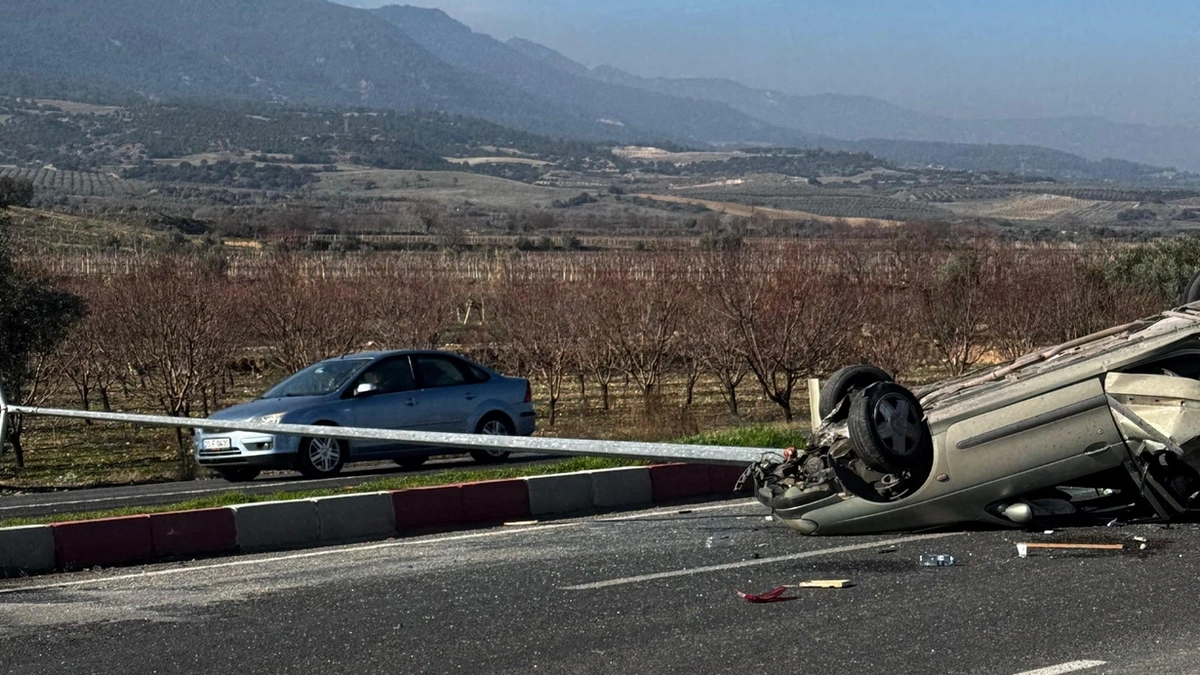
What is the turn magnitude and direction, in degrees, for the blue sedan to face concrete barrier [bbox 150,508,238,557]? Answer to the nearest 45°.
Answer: approximately 45° to its left

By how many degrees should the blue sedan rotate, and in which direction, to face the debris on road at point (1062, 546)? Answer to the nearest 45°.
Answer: approximately 90° to its left

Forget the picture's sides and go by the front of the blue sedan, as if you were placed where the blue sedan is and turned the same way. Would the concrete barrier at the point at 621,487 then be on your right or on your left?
on your left

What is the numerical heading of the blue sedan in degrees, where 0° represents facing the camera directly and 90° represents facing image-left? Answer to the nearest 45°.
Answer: approximately 45°

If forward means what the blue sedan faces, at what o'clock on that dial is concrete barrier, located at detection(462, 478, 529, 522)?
The concrete barrier is roughly at 10 o'clock from the blue sedan.

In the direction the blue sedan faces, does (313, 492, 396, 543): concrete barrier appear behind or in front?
in front

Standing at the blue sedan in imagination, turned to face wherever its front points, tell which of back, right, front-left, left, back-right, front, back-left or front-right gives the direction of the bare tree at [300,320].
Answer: back-right

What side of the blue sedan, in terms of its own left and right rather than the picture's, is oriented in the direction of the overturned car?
left
